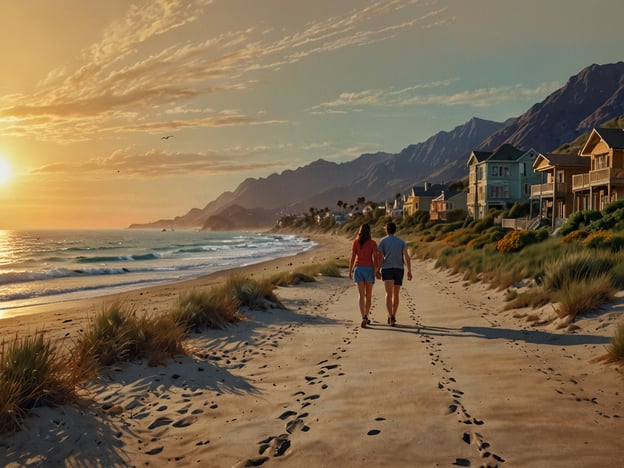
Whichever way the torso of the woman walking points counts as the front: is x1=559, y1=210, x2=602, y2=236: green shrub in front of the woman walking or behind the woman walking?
in front

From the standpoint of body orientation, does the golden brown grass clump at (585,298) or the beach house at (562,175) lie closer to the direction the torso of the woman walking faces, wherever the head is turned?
the beach house

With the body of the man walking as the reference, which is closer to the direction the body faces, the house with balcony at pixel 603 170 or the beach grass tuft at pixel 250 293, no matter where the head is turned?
the house with balcony

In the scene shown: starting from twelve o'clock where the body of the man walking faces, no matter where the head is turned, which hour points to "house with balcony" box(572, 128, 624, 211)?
The house with balcony is roughly at 1 o'clock from the man walking.

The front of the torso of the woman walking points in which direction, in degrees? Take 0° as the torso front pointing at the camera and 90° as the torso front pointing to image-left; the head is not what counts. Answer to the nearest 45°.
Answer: approximately 180°

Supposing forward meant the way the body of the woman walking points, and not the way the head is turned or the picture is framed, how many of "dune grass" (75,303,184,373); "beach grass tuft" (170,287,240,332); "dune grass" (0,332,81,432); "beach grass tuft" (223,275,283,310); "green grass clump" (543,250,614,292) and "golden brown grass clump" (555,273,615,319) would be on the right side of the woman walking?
2

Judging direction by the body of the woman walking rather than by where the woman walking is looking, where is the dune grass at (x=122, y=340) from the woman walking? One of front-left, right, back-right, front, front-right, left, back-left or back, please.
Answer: back-left

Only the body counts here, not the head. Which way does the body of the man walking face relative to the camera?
away from the camera

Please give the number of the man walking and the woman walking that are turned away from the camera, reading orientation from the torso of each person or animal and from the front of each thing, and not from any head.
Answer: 2

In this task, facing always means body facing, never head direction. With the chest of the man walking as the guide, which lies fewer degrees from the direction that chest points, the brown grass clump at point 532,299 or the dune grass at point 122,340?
the brown grass clump

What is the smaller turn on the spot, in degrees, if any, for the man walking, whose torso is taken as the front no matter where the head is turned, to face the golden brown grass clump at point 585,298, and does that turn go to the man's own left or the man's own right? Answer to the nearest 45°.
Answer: approximately 90° to the man's own right

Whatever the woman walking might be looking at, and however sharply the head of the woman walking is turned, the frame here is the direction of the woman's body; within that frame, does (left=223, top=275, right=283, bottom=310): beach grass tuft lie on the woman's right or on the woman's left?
on the woman's left
